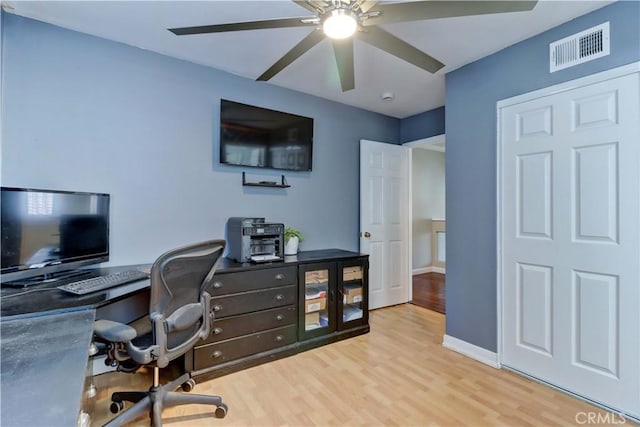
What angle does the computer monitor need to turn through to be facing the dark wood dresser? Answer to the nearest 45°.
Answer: approximately 45° to its left

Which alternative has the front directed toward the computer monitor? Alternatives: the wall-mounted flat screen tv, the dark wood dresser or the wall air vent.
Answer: the wall air vent

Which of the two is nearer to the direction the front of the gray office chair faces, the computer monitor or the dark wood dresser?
the computer monitor

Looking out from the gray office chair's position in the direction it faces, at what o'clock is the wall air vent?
The wall air vent is roughly at 5 o'clock from the gray office chair.

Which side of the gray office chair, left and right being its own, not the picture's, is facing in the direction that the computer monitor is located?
front

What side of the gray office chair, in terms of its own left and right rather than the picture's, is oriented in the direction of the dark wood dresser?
right

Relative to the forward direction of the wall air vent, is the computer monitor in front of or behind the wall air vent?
in front

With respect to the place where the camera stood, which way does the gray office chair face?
facing away from the viewer and to the left of the viewer

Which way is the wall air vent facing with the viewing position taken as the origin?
facing the viewer and to the left of the viewer

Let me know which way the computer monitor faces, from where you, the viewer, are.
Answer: facing the viewer and to the right of the viewer
